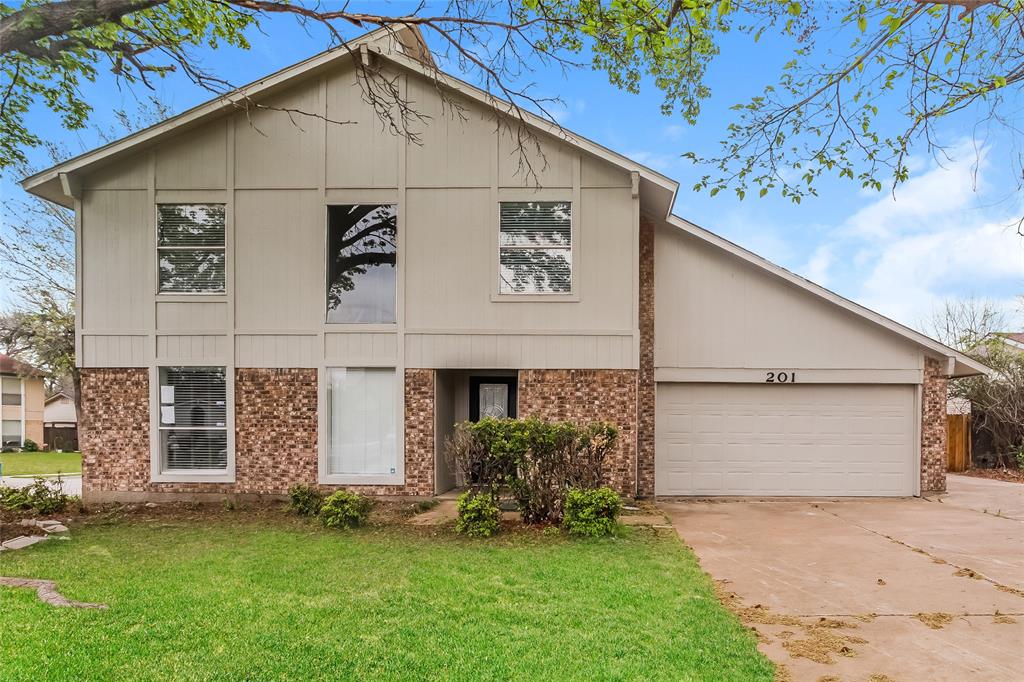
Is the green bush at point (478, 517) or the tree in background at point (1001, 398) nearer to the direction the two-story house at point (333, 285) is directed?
the green bush

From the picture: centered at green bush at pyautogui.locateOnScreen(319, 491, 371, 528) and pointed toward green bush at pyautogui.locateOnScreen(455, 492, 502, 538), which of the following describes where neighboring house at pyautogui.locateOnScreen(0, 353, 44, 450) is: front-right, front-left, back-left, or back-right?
back-left

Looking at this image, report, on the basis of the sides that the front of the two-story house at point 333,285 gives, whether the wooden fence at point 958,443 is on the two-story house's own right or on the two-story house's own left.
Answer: on the two-story house's own left

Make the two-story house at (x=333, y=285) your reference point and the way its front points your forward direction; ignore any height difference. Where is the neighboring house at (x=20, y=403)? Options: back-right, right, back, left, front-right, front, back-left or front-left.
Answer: back-right

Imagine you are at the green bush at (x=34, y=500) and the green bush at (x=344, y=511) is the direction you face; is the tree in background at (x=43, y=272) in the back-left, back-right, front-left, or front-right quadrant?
back-left

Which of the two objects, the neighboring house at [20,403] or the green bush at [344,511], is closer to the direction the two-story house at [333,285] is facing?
the green bush

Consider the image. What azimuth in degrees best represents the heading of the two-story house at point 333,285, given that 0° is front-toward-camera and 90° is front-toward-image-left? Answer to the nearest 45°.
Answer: approximately 0°

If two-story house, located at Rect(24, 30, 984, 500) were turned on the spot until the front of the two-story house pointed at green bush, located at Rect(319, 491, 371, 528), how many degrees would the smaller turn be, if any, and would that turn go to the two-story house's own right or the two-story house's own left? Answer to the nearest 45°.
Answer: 0° — it already faces it

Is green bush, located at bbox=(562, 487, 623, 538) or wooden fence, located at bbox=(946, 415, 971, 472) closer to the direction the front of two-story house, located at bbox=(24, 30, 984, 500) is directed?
the green bush

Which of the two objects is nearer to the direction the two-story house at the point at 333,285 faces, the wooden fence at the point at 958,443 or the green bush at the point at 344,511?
the green bush

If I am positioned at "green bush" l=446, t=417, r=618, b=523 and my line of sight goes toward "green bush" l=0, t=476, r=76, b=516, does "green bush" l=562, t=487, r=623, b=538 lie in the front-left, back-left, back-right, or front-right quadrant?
back-left
